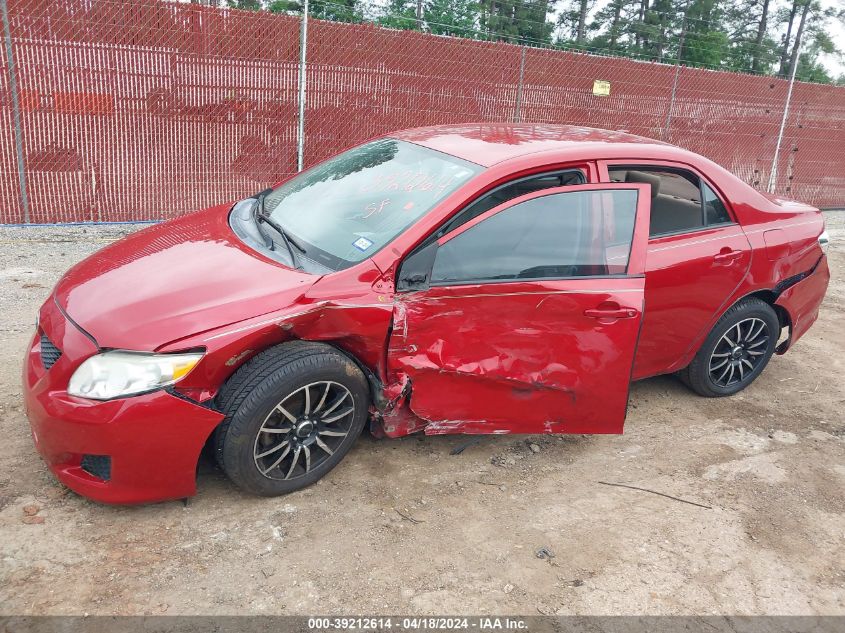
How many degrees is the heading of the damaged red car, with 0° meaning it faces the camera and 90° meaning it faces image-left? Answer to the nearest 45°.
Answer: approximately 45°

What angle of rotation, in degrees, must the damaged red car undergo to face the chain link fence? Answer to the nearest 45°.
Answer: approximately 90° to its right
